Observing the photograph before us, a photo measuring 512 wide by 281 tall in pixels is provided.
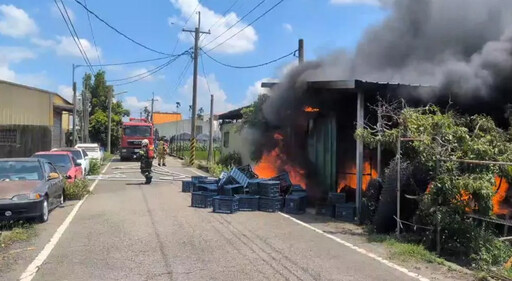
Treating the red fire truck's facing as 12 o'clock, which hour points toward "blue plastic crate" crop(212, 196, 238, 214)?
The blue plastic crate is roughly at 12 o'clock from the red fire truck.

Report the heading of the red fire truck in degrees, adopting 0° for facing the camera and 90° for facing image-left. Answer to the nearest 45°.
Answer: approximately 0°

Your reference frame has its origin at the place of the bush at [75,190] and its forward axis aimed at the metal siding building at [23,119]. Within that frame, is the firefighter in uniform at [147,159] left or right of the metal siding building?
right
